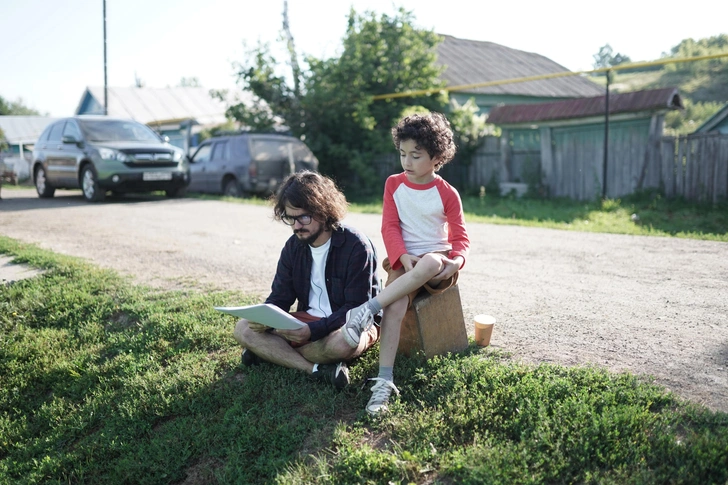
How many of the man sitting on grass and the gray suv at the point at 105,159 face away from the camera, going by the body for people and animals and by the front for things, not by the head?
0

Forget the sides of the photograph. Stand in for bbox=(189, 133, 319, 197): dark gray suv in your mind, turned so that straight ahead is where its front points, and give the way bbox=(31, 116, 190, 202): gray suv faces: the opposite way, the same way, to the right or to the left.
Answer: the opposite way

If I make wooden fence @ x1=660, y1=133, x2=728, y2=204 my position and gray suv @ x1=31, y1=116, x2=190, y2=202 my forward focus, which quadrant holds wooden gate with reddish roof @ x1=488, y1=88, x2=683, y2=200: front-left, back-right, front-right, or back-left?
front-right

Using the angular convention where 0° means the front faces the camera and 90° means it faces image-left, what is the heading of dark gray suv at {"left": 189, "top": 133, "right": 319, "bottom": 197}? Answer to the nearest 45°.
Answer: approximately 135°

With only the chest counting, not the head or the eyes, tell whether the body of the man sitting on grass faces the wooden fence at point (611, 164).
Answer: no

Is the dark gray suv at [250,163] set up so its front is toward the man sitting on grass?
no

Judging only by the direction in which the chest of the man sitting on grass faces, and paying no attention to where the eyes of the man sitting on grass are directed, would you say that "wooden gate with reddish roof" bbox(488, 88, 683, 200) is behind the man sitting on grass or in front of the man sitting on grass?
behind

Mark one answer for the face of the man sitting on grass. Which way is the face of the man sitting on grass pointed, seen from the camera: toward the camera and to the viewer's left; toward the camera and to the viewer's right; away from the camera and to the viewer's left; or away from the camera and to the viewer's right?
toward the camera and to the viewer's left

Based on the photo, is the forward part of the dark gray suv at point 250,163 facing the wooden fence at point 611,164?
no

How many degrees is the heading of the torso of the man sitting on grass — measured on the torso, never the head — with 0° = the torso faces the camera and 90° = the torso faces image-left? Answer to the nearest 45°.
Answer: approximately 45°

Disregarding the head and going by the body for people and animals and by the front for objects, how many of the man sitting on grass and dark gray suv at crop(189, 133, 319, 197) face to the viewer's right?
0

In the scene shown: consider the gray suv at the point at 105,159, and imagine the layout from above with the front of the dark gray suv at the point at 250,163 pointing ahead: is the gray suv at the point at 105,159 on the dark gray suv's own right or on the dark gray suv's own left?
on the dark gray suv's own left

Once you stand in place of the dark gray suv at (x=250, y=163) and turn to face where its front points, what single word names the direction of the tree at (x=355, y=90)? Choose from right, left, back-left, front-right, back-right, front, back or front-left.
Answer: right
